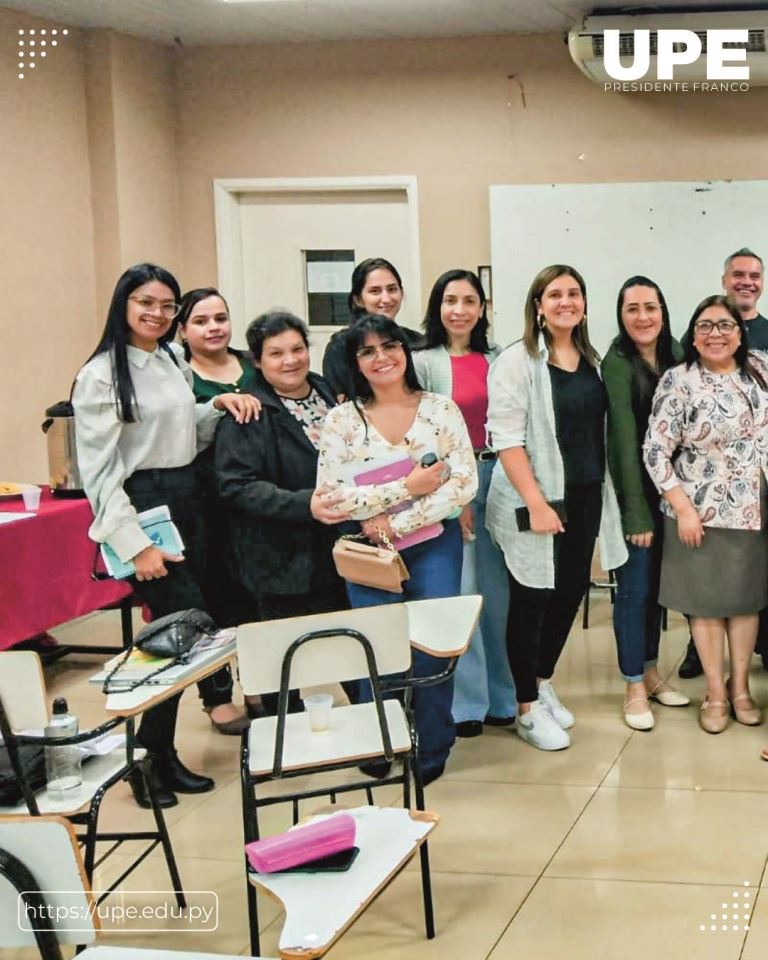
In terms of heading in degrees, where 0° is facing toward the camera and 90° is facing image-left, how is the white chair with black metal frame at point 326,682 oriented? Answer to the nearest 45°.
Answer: approximately 180°

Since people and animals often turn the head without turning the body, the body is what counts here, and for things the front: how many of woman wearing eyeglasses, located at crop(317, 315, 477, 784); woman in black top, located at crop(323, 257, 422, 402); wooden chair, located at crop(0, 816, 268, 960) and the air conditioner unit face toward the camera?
3

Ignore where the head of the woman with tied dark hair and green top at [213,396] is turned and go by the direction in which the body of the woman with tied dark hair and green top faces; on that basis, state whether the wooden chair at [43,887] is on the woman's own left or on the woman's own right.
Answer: on the woman's own right

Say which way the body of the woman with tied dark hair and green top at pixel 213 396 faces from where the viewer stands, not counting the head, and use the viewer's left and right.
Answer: facing the viewer and to the right of the viewer

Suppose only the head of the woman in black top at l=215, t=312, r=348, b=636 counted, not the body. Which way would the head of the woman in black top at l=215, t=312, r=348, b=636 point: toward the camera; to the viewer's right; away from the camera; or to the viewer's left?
toward the camera

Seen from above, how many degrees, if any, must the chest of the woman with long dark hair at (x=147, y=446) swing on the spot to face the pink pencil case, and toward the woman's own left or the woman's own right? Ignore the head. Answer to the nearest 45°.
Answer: approximately 45° to the woman's own right

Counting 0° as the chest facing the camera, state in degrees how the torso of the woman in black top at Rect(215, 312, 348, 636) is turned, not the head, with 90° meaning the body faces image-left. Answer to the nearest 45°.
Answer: approximately 315°

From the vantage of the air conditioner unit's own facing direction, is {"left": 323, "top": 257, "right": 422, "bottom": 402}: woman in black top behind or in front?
in front

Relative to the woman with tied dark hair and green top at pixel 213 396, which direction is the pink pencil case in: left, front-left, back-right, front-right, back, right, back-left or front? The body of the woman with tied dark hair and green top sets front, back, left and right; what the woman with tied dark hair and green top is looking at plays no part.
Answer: front-right

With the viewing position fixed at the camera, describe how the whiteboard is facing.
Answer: facing the viewer

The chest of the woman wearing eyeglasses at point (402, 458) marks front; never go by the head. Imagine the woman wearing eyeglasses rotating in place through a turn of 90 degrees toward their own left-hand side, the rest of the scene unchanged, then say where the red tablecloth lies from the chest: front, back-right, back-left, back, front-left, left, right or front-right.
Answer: back-left

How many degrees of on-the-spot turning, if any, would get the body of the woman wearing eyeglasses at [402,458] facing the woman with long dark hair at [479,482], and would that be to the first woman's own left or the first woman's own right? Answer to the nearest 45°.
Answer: approximately 135° to the first woman's own left

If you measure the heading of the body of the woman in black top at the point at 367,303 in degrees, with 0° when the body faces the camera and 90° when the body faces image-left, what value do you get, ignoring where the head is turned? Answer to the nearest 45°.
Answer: approximately 0°

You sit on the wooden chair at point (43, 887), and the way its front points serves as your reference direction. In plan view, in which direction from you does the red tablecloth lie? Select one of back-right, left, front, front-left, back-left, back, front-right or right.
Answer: front-left

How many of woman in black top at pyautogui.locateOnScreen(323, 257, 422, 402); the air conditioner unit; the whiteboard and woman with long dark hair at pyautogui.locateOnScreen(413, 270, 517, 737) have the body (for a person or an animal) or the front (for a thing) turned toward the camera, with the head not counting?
4

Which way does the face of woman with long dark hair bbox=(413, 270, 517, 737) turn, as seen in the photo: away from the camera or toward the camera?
toward the camera

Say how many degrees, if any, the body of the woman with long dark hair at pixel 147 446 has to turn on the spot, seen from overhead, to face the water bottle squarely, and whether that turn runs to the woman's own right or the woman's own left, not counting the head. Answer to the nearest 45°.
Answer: approximately 45° to the woman's own right
